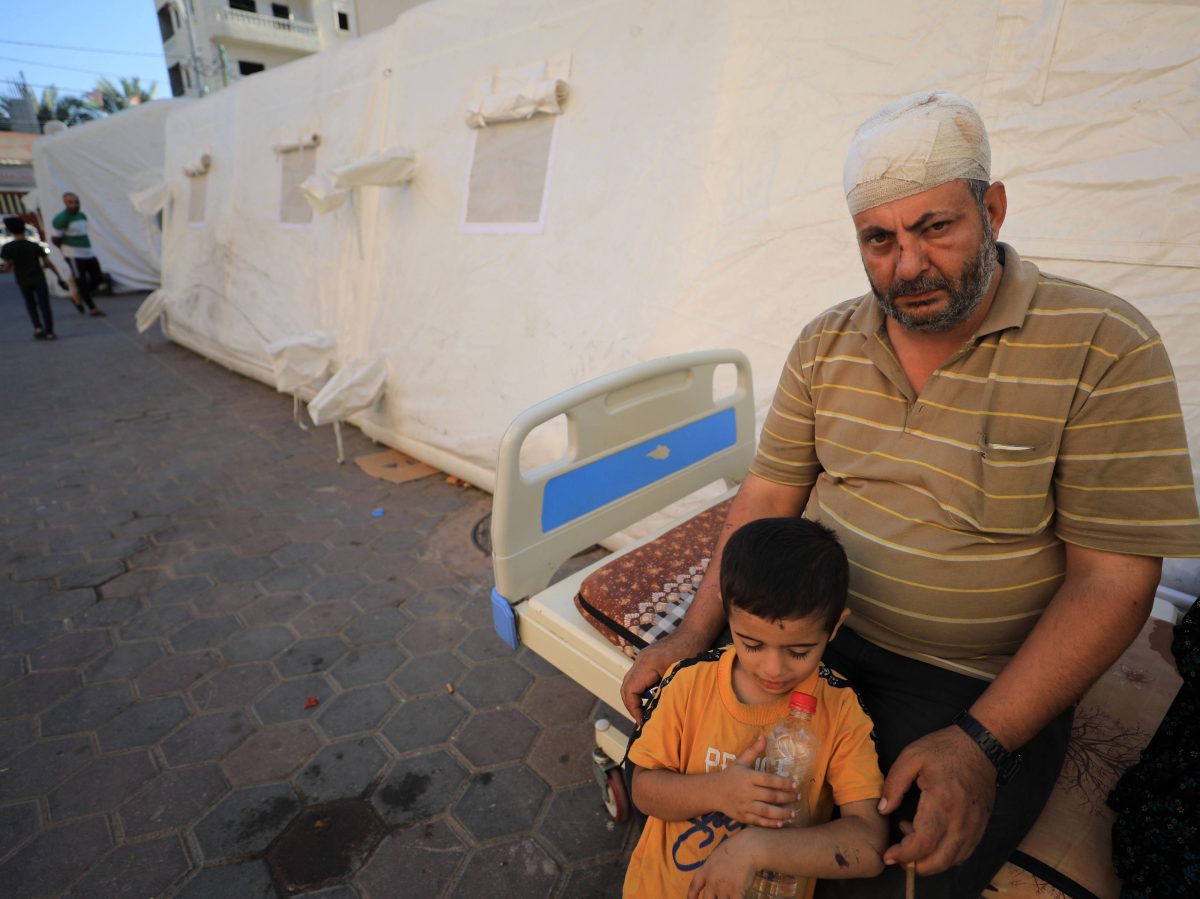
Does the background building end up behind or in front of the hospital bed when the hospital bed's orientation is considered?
behind

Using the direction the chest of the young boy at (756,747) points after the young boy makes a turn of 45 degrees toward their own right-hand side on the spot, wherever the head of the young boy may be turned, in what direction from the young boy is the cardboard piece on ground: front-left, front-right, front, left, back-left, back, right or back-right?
right

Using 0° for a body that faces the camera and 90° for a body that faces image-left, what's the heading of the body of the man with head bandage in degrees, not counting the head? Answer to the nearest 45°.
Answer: approximately 45°

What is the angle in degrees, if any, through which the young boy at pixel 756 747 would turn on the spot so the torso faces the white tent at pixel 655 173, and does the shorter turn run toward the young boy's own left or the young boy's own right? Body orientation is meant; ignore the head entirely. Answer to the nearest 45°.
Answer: approximately 180°

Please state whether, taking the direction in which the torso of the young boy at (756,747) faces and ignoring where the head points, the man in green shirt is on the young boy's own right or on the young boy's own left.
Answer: on the young boy's own right

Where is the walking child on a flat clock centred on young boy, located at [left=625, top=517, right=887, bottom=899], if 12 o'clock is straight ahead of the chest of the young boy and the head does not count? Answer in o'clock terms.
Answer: The walking child is roughly at 4 o'clock from the young boy.

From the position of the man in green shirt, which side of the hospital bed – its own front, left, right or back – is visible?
back
